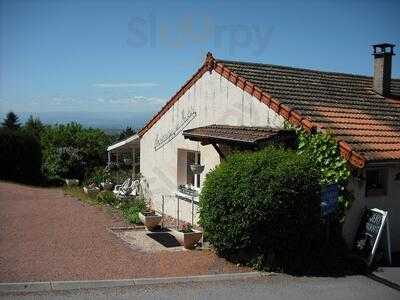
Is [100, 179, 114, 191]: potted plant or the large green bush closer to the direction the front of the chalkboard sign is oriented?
the large green bush

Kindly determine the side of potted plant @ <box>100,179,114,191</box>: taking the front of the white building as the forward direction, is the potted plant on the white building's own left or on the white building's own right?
on the white building's own right

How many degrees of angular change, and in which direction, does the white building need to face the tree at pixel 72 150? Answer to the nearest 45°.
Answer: approximately 90° to its right

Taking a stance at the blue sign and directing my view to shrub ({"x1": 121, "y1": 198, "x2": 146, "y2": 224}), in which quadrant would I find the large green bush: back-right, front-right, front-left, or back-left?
front-left

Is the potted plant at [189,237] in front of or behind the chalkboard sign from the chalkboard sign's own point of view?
in front

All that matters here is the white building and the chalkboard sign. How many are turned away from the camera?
0

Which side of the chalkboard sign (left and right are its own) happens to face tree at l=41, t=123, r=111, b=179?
right

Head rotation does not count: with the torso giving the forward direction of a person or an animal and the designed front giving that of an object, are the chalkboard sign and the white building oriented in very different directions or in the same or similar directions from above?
same or similar directions

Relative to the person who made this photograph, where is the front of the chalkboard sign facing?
facing the viewer and to the left of the viewer

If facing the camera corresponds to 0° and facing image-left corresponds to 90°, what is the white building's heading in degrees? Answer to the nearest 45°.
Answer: approximately 45°
